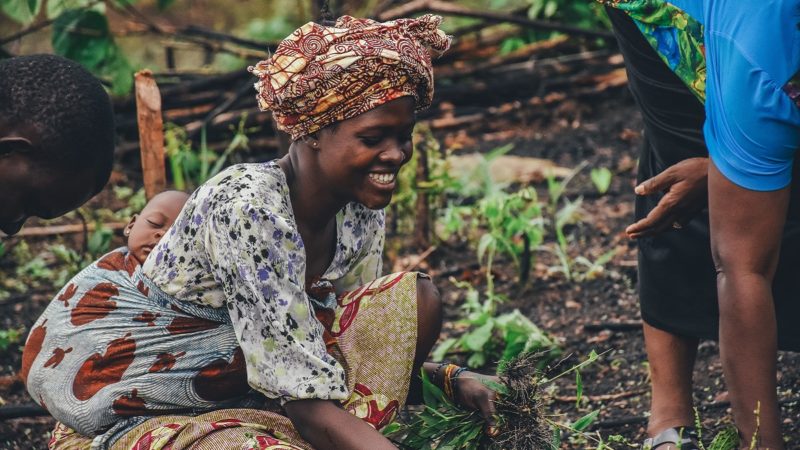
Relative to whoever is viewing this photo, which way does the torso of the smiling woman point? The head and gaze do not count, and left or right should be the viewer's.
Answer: facing the viewer and to the right of the viewer

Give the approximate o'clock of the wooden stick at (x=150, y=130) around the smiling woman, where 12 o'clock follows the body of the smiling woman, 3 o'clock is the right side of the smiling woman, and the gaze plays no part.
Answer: The wooden stick is roughly at 7 o'clock from the smiling woman.

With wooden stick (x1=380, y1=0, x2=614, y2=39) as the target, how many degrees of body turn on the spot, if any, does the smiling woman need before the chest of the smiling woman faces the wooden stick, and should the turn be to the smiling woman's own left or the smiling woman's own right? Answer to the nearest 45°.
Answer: approximately 90° to the smiling woman's own left

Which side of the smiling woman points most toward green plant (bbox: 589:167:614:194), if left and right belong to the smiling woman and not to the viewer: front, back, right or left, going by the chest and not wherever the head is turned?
left

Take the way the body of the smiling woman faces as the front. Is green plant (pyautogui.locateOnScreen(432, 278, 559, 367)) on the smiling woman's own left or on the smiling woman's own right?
on the smiling woman's own left

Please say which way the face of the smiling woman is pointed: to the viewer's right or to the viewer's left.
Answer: to the viewer's right

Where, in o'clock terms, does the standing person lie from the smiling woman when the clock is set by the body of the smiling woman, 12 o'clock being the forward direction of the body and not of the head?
The standing person is roughly at 11 o'clock from the smiling woman.

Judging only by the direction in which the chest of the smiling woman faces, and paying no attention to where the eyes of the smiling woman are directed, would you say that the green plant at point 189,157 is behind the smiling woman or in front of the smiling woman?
behind
